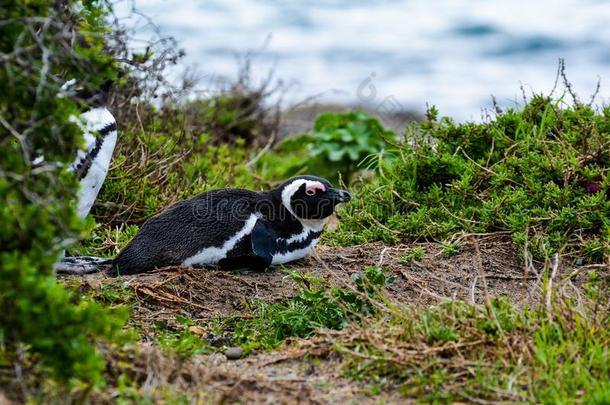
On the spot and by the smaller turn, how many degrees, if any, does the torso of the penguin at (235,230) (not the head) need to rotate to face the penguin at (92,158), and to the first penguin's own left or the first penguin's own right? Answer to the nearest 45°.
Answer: approximately 180°

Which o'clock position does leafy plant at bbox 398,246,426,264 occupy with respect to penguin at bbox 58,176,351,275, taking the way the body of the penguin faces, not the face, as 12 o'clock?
The leafy plant is roughly at 12 o'clock from the penguin.

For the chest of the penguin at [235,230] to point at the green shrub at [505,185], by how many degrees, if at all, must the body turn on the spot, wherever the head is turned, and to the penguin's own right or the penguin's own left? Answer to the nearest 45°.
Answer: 0° — it already faces it

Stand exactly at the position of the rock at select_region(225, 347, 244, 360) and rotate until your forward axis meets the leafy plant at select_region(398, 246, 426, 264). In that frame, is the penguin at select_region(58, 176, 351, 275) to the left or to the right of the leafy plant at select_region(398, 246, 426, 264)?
left

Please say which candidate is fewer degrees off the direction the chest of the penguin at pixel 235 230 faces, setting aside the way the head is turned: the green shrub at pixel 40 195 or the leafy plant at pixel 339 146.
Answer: the leafy plant

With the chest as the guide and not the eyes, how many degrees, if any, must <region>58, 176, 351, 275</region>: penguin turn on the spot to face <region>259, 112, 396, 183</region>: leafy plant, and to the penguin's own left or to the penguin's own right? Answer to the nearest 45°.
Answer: approximately 90° to the penguin's own left

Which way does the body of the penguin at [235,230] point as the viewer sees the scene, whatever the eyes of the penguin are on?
to the viewer's right

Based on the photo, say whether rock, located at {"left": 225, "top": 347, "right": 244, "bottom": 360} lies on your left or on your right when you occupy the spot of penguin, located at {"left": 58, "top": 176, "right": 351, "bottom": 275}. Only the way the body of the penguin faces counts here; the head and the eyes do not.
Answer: on your right

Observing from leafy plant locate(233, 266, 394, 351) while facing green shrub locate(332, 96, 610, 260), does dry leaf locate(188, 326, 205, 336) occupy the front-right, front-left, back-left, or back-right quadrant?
back-left

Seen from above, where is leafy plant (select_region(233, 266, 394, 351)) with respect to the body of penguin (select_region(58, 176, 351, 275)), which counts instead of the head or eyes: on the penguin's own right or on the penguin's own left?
on the penguin's own right

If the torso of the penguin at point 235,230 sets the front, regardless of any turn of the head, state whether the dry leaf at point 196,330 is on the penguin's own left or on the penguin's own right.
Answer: on the penguin's own right
